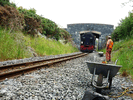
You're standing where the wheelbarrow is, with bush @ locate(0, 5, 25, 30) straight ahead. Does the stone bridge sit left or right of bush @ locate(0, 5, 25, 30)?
right

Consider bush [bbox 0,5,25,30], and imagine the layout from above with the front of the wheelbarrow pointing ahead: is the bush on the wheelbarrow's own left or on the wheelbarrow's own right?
on the wheelbarrow's own right
